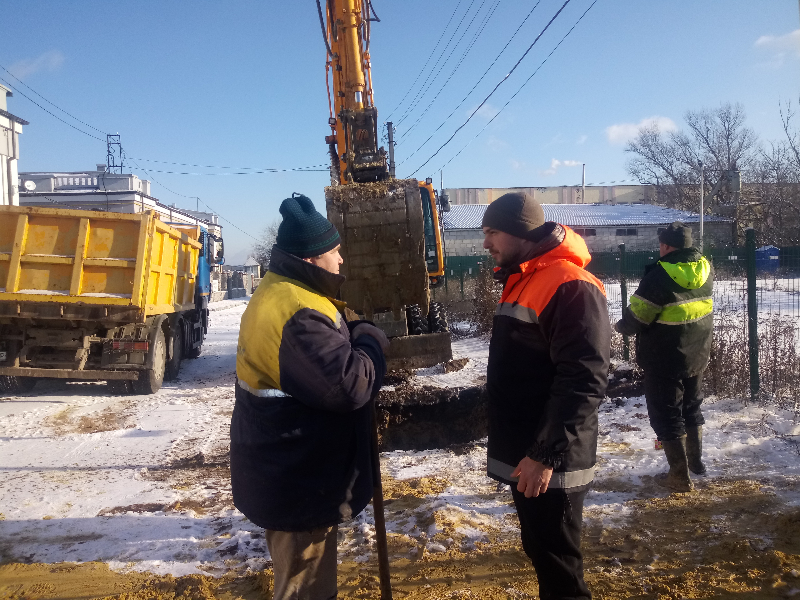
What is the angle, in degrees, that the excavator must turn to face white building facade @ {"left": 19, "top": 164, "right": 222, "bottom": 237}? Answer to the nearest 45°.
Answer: approximately 135° to its right

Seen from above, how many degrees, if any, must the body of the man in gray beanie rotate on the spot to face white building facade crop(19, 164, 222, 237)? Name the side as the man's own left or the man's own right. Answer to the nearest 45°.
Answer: approximately 45° to the man's own right

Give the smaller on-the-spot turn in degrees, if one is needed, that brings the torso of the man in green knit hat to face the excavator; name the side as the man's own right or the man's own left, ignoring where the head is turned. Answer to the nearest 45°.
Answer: approximately 45° to the man's own left

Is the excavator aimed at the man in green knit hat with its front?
yes

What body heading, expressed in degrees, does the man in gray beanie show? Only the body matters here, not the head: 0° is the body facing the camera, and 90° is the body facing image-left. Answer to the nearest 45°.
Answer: approximately 90°

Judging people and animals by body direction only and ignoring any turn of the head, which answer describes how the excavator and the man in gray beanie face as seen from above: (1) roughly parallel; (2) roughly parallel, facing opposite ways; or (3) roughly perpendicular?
roughly perpendicular

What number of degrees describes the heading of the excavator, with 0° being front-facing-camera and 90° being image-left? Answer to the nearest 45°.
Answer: approximately 0°

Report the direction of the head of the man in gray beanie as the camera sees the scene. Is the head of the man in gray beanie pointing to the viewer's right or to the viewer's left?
to the viewer's left

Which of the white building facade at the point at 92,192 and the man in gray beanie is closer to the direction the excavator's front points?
the man in gray beanie

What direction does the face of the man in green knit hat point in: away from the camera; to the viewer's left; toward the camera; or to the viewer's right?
to the viewer's right

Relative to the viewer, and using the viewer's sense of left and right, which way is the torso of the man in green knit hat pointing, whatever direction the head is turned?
facing away from the viewer and to the right of the viewer
